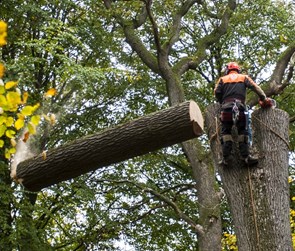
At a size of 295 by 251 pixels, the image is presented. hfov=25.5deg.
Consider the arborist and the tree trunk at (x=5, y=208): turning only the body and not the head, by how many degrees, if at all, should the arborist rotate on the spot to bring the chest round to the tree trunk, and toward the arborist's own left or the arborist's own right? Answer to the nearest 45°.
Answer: approximately 45° to the arborist's own left

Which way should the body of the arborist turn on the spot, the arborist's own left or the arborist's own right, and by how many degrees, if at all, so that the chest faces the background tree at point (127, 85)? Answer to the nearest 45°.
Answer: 0° — they already face it

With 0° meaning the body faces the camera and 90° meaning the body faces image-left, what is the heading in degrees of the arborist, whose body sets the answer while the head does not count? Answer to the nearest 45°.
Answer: approximately 180°
